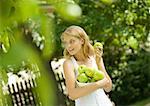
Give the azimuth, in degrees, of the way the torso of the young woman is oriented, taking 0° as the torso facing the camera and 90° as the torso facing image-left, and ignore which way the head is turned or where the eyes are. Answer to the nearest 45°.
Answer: approximately 0°
